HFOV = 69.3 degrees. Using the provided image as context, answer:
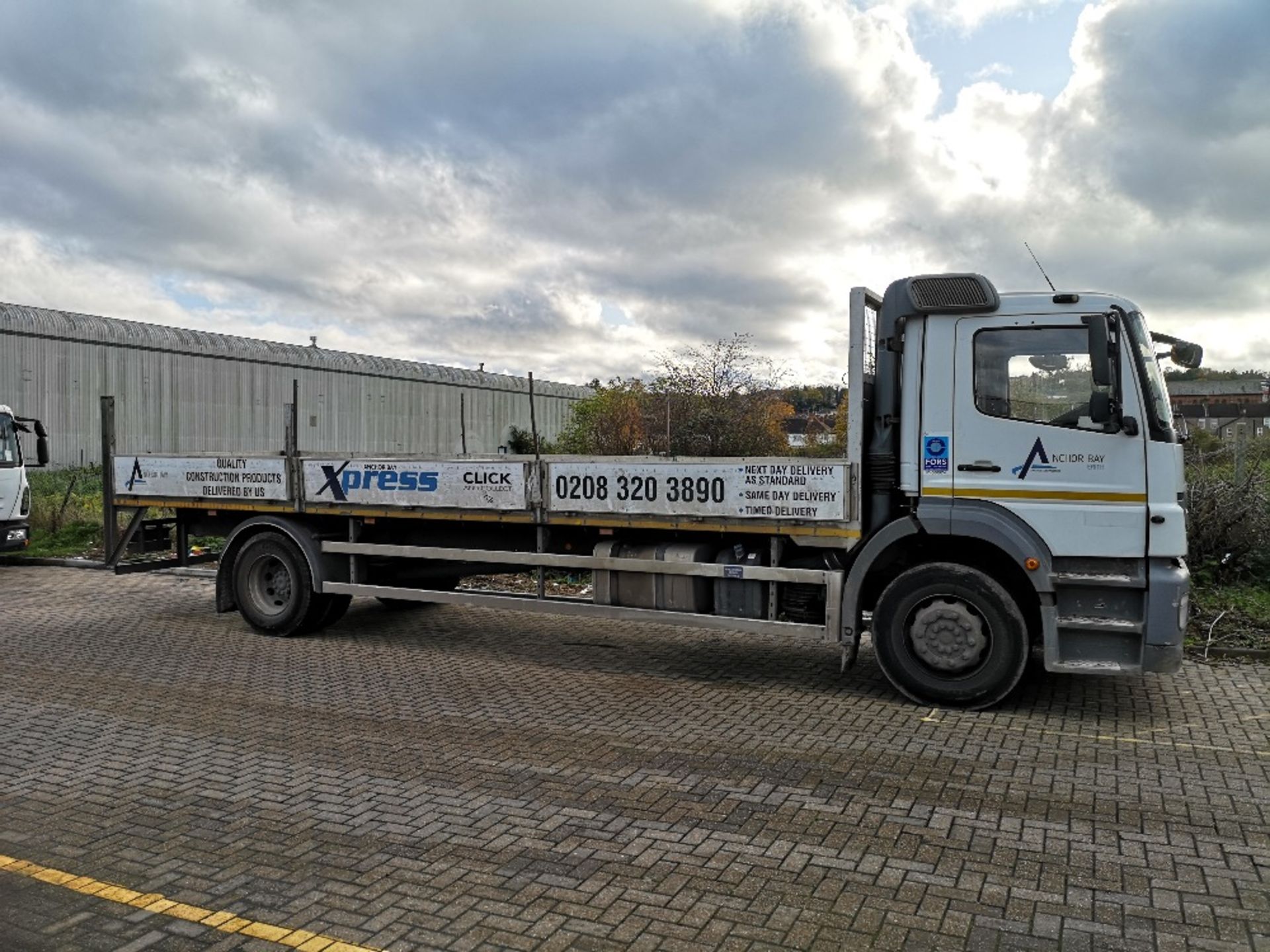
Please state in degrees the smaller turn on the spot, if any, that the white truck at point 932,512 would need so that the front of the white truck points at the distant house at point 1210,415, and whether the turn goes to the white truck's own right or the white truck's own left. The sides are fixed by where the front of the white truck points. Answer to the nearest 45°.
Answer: approximately 45° to the white truck's own left

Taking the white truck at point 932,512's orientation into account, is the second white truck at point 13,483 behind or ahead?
behind

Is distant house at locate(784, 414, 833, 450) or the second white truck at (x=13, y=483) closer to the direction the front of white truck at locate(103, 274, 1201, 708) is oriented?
the distant house

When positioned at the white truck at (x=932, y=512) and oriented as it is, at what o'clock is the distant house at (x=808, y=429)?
The distant house is roughly at 9 o'clock from the white truck.

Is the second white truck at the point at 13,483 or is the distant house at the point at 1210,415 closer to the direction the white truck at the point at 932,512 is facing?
the distant house

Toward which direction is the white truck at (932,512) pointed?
to the viewer's right
